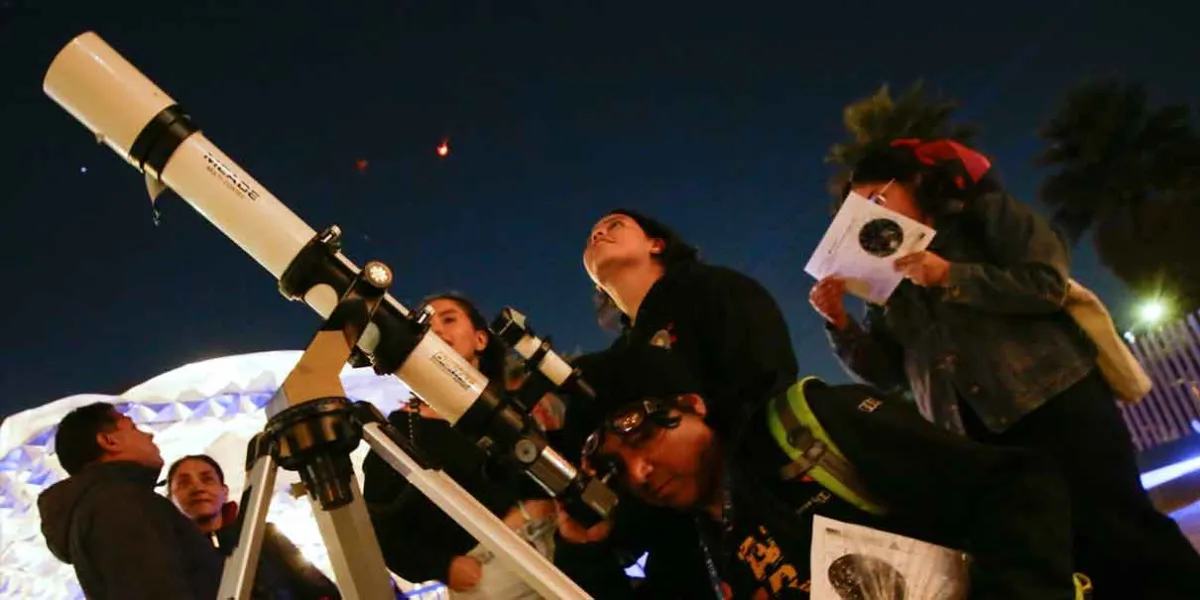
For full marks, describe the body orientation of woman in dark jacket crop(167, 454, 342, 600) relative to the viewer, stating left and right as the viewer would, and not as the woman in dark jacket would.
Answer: facing the viewer and to the left of the viewer

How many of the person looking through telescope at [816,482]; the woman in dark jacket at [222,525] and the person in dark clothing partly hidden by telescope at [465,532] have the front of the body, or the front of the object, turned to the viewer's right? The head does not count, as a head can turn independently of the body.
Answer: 0

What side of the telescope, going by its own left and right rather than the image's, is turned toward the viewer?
left

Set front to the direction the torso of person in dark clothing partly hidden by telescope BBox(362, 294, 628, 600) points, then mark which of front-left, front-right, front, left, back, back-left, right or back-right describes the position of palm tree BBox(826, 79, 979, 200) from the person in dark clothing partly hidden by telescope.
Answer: back

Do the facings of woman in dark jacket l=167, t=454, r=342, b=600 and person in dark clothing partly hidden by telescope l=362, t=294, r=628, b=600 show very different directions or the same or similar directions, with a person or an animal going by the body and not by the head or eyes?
same or similar directions

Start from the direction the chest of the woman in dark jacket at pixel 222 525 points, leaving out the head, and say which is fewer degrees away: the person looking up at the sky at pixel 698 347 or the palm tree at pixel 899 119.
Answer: the person looking up at the sky

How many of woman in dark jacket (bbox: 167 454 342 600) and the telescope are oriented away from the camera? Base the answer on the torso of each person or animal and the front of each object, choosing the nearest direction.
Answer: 0

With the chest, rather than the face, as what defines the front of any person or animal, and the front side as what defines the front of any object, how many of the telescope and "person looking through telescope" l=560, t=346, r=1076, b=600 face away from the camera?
0

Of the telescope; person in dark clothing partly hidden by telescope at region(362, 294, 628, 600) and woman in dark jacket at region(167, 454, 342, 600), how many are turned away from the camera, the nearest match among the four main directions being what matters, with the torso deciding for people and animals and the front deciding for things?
0

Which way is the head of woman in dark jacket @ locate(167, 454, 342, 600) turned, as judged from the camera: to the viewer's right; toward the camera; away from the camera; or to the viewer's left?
toward the camera

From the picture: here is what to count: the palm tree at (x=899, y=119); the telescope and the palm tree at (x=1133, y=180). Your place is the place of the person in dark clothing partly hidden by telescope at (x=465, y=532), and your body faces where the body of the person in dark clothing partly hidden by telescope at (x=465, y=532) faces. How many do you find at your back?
2
